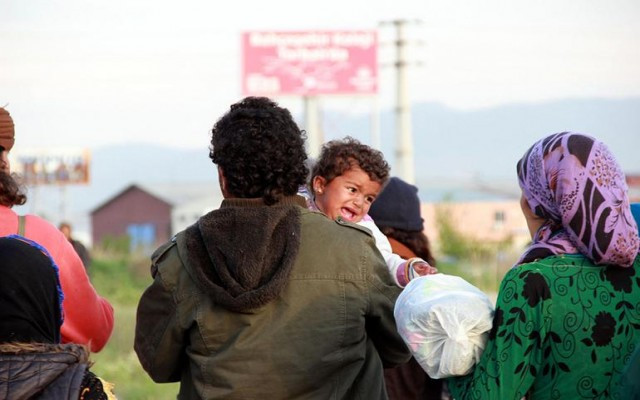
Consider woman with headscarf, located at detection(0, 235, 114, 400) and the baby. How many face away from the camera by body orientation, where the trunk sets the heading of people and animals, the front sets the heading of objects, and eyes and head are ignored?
1

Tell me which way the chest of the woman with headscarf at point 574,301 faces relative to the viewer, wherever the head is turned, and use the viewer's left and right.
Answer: facing away from the viewer and to the left of the viewer

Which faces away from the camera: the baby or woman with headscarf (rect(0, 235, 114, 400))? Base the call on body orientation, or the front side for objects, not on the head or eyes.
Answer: the woman with headscarf

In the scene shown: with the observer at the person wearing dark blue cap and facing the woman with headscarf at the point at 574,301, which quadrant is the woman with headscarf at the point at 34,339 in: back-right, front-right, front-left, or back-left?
front-right

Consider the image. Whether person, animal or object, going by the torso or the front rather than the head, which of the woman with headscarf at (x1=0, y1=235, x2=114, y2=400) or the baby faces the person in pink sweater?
the woman with headscarf

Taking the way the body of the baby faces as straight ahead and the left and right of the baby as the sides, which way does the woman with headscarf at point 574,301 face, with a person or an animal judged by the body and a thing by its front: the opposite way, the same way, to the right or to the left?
the opposite way

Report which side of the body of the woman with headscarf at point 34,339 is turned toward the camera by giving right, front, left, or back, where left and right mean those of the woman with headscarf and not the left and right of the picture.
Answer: back

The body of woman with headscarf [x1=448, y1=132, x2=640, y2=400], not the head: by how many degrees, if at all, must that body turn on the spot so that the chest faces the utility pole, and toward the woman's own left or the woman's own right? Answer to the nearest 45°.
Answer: approximately 45° to the woman's own right

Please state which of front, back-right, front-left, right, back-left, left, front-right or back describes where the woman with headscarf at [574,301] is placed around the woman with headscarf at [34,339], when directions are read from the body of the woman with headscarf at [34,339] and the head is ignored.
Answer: right

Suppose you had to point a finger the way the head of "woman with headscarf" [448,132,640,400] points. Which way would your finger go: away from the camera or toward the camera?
away from the camera

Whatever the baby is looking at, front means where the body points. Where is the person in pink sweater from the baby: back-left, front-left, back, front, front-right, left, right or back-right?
right

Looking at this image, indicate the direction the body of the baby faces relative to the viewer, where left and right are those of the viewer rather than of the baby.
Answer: facing the viewer and to the right of the viewer

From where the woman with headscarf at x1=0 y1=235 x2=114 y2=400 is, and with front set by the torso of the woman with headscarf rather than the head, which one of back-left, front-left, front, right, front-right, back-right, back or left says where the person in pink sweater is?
front
